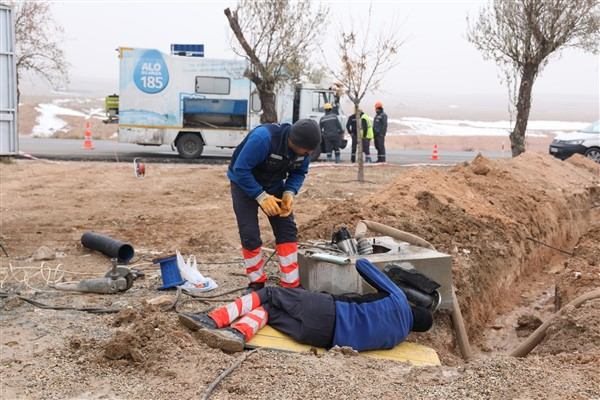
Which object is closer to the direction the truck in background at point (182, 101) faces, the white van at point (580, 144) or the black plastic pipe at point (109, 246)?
the white van

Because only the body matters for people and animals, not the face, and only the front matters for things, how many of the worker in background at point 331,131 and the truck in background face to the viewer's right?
1

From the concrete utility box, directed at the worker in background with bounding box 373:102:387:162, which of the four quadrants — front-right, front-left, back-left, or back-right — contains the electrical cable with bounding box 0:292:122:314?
back-left

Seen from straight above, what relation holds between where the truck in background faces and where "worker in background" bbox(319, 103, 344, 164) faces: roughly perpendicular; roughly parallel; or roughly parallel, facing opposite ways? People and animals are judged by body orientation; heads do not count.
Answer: roughly perpendicular

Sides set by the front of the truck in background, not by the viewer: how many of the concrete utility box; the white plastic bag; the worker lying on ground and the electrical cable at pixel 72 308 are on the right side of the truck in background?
4

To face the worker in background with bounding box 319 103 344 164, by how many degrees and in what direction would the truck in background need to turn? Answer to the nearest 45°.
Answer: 0° — it already faces them

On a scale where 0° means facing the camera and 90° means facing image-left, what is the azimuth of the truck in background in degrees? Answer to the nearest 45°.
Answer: approximately 270°

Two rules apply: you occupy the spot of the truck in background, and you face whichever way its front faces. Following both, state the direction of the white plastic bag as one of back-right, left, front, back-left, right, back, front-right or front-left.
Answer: right
